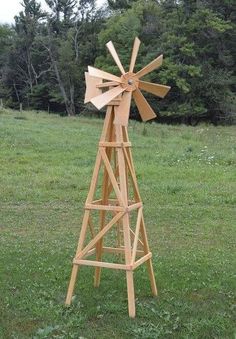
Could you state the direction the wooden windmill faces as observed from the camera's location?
facing the viewer and to the right of the viewer
